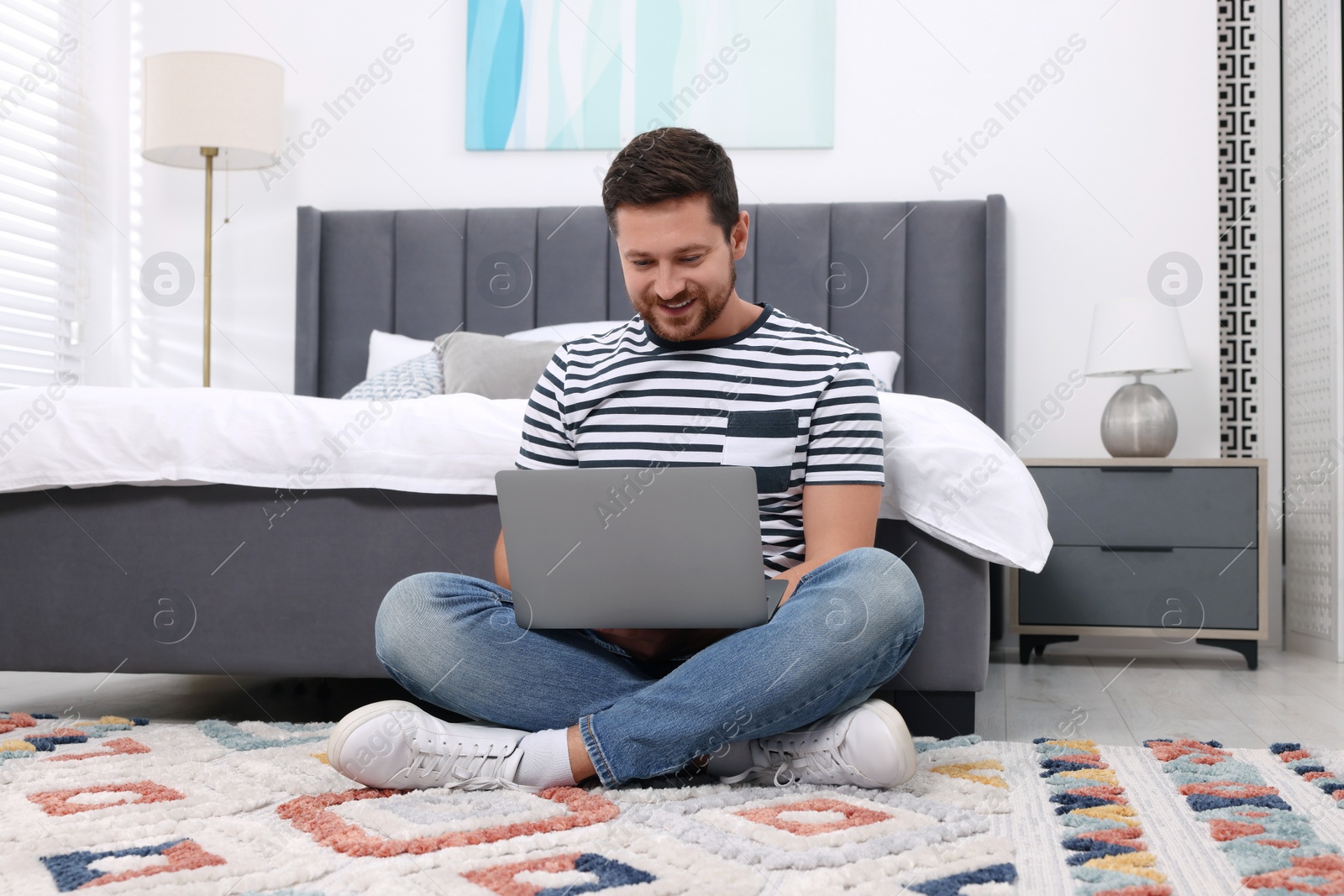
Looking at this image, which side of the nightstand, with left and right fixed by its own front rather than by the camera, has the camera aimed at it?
front

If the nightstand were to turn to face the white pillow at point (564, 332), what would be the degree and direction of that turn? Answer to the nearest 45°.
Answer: approximately 90° to its right

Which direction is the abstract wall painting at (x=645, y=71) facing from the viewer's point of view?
toward the camera

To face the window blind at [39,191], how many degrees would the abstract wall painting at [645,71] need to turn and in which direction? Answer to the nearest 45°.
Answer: approximately 90° to its right

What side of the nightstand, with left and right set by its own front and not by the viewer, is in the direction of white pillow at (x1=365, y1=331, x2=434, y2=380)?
right

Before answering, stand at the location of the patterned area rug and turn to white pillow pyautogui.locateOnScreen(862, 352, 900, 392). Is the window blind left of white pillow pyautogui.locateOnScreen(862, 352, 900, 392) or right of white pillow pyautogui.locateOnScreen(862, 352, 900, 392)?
left

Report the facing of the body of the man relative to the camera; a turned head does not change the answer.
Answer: toward the camera

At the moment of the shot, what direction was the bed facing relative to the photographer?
facing the viewer

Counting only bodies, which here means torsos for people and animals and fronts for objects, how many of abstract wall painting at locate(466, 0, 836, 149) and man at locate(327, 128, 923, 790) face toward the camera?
2

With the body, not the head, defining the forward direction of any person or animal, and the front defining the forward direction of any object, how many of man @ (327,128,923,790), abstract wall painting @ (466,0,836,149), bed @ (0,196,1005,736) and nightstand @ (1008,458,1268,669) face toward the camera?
4
